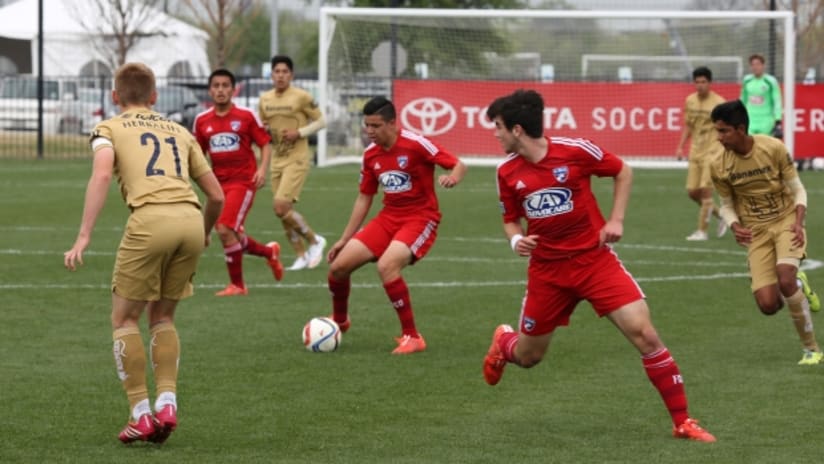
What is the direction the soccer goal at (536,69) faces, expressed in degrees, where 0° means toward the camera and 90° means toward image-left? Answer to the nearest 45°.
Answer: approximately 0°

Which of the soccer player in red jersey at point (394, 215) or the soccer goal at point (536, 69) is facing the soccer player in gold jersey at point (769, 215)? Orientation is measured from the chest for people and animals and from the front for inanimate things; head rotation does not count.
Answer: the soccer goal

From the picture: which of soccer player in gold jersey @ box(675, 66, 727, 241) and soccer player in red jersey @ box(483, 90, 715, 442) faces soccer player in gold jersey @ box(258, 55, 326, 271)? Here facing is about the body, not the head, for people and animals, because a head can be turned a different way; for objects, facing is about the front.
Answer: soccer player in gold jersey @ box(675, 66, 727, 241)

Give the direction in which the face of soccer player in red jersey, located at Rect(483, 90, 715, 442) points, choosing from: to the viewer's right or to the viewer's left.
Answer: to the viewer's left

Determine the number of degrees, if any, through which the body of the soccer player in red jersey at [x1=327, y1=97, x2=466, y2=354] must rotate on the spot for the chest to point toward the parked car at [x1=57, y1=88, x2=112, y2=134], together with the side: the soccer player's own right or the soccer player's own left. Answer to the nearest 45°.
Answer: approximately 135° to the soccer player's own right

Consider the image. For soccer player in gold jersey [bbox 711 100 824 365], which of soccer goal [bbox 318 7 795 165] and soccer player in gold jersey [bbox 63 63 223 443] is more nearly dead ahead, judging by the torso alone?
the soccer player in gold jersey

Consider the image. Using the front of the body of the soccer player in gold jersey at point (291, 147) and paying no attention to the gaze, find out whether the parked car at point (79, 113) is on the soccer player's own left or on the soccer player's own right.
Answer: on the soccer player's own right

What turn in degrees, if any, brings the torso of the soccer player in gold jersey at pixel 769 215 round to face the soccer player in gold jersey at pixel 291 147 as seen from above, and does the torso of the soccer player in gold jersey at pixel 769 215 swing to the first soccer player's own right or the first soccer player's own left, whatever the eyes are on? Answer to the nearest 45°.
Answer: approximately 90° to the first soccer player's own right
